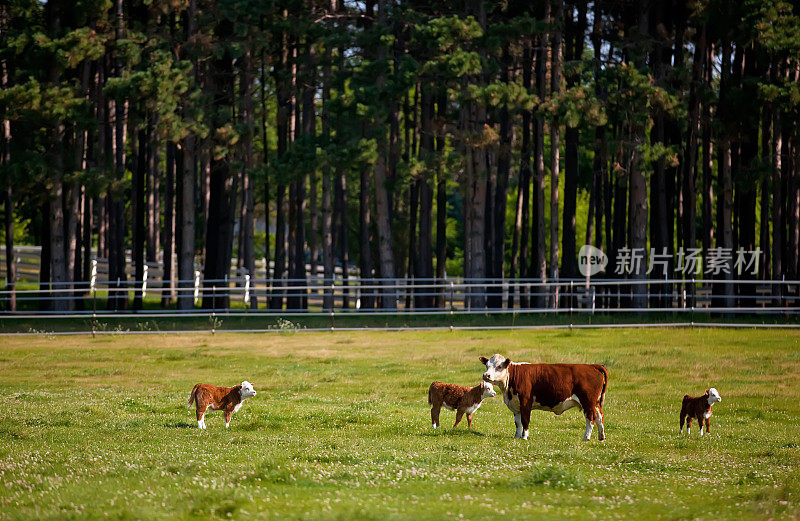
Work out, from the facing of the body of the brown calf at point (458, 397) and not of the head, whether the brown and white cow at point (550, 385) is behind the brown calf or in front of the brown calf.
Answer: in front

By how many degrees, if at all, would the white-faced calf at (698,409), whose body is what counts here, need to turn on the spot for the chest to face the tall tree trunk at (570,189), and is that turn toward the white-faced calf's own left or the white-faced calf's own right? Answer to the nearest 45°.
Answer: approximately 135° to the white-faced calf's own left

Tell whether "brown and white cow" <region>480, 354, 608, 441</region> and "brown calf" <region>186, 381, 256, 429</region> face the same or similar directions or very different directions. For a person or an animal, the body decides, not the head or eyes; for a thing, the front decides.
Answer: very different directions

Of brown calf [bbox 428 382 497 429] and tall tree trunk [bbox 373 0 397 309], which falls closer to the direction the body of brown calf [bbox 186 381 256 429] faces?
the brown calf

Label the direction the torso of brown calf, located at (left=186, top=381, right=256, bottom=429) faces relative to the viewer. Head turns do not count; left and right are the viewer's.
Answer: facing to the right of the viewer

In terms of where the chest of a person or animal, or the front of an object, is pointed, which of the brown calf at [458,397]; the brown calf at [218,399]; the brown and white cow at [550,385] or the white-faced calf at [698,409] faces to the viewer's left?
the brown and white cow

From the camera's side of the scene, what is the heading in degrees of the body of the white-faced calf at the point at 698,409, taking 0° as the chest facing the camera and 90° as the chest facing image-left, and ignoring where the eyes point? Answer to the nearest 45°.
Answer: approximately 315°

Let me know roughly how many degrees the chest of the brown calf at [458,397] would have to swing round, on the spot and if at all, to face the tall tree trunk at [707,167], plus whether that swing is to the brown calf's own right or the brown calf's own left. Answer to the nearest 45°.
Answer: approximately 90° to the brown calf's own left

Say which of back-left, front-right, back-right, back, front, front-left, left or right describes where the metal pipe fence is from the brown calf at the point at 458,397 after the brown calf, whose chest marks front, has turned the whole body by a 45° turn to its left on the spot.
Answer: front-left

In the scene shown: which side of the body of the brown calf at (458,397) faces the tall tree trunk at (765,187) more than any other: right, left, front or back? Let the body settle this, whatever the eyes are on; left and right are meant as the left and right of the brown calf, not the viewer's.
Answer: left

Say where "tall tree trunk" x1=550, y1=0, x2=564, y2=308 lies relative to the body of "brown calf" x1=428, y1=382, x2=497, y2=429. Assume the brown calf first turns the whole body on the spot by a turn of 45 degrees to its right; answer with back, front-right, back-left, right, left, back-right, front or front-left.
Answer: back-left

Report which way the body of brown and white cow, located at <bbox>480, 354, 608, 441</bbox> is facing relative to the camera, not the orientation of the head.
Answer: to the viewer's left

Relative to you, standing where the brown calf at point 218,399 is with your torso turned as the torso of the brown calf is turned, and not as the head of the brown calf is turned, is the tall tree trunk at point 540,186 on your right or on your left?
on your left

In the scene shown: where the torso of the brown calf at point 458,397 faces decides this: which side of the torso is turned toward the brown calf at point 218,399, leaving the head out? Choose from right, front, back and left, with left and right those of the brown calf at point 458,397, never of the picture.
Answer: back

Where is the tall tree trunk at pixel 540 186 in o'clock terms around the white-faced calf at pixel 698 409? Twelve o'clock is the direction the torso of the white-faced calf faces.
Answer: The tall tree trunk is roughly at 7 o'clock from the white-faced calf.

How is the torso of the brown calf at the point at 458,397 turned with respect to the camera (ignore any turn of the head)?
to the viewer's right
